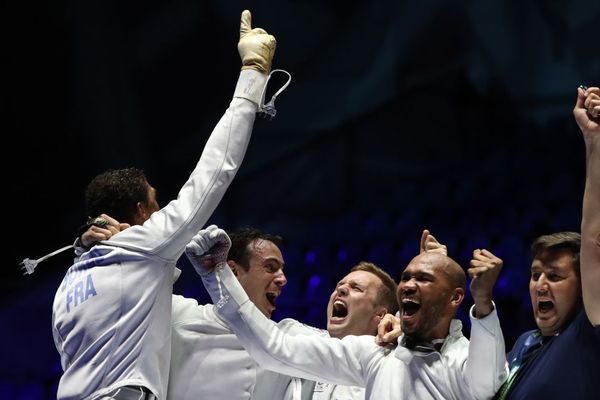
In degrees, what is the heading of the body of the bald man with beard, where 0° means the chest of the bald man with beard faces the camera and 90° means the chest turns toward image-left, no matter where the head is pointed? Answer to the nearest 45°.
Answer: approximately 45°

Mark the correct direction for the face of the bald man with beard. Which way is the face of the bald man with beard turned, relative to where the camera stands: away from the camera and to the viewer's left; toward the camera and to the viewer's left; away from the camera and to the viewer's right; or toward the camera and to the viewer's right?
toward the camera and to the viewer's left
